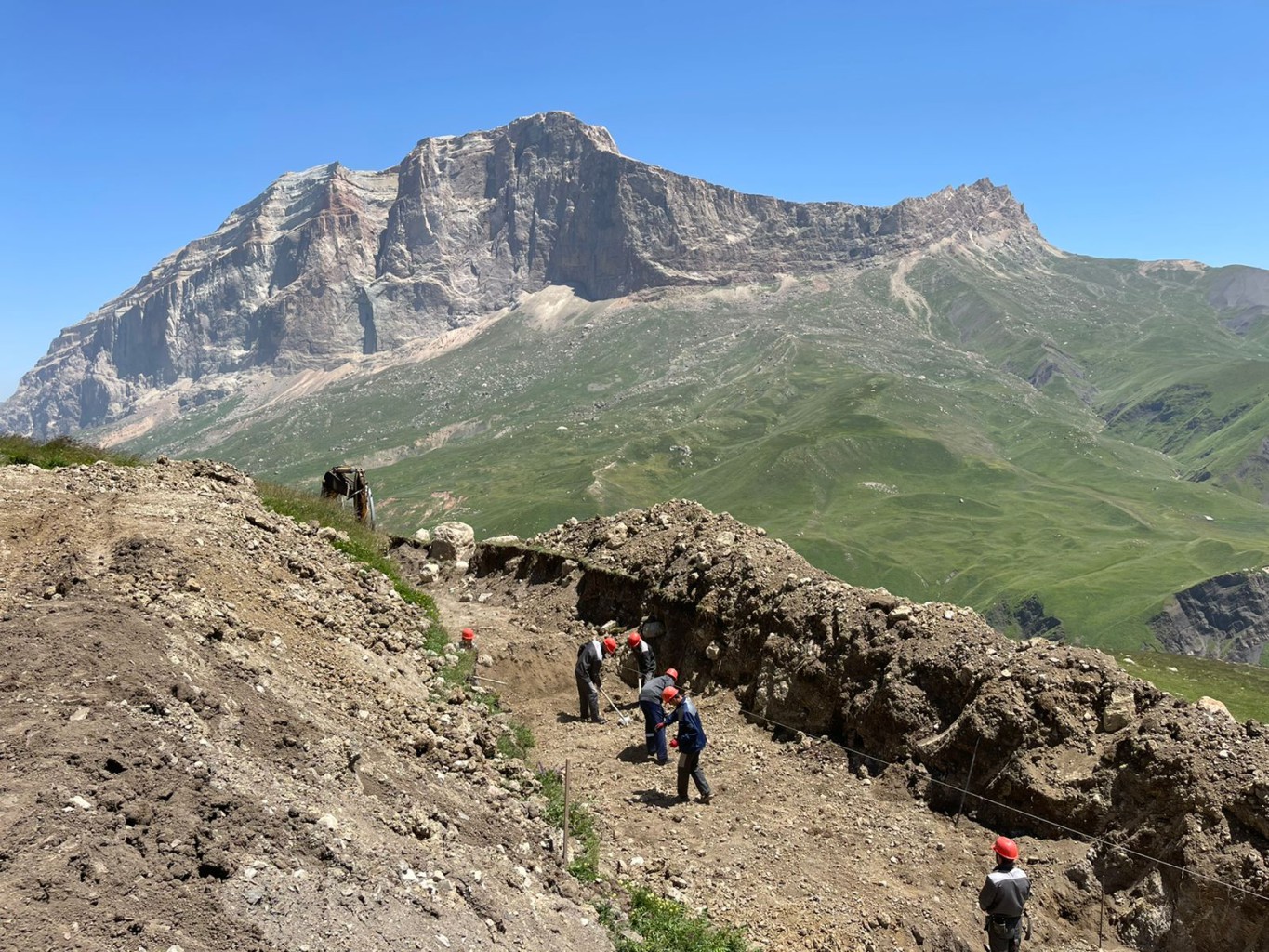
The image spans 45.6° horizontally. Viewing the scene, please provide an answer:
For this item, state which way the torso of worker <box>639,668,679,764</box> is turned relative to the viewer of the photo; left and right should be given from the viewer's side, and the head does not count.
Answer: facing to the right of the viewer

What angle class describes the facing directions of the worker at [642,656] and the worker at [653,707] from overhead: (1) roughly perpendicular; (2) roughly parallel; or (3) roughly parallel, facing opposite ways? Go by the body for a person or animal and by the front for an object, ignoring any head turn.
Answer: roughly parallel, facing opposite ways

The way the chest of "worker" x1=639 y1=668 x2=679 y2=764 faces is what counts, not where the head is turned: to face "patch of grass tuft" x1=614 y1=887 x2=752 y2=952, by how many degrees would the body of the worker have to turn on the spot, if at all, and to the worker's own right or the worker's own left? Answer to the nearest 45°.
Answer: approximately 90° to the worker's own right

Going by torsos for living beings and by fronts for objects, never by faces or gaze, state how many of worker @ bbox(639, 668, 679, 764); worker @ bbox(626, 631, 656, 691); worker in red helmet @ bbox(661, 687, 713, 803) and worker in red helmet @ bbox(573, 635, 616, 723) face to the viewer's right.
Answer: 2

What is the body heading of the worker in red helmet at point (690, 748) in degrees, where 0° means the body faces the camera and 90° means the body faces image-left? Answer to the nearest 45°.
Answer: approximately 90°

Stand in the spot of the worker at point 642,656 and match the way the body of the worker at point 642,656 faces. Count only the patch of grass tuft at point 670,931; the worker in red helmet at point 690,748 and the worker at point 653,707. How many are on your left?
3

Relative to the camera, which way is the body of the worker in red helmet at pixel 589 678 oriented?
to the viewer's right

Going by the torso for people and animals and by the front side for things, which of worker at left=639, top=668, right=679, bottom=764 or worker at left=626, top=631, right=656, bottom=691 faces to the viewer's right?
worker at left=639, top=668, right=679, bottom=764

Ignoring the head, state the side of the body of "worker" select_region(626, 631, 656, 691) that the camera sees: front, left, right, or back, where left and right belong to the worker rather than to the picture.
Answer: left

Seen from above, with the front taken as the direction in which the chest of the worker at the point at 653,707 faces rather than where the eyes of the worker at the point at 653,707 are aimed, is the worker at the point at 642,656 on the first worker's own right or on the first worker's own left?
on the first worker's own left

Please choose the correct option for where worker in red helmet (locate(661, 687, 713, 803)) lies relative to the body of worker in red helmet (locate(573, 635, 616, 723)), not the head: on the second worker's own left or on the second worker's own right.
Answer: on the second worker's own right
